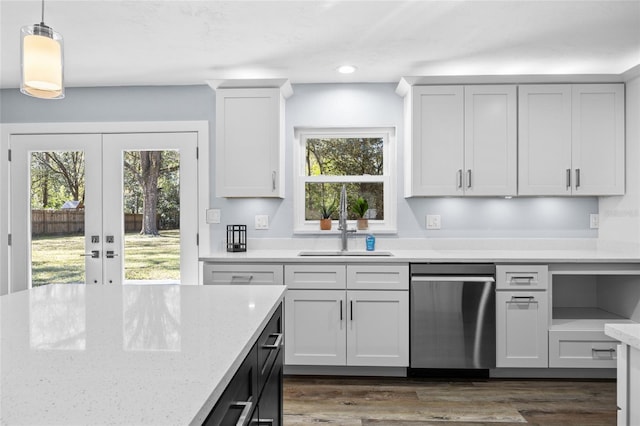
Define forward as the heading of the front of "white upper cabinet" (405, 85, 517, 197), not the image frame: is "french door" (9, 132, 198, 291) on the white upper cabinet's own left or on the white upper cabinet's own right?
on the white upper cabinet's own right

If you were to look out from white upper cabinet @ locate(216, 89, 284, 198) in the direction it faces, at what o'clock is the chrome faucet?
The chrome faucet is roughly at 9 o'clock from the white upper cabinet.

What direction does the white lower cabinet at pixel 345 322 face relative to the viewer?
toward the camera

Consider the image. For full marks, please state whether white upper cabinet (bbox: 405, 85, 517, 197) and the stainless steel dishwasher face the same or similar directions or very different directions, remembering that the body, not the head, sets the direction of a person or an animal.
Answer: same or similar directions

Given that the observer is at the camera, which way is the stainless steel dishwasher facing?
facing the viewer

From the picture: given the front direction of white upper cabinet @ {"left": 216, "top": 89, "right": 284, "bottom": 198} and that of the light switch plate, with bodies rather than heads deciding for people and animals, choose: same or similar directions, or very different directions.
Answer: same or similar directions

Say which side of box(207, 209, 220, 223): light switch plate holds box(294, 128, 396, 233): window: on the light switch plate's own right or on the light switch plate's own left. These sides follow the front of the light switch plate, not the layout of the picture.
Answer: on the light switch plate's own left

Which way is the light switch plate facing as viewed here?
toward the camera

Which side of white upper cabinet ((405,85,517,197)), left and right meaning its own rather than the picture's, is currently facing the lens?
front
